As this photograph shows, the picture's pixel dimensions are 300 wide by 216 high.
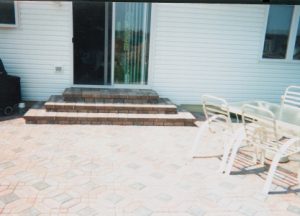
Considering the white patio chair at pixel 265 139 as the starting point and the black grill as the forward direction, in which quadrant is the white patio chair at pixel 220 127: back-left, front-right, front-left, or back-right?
front-right

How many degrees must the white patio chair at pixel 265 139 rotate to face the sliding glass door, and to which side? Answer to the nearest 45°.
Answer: approximately 90° to its left

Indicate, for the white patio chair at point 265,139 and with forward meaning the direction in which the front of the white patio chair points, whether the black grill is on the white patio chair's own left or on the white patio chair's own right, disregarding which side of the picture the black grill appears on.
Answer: on the white patio chair's own left

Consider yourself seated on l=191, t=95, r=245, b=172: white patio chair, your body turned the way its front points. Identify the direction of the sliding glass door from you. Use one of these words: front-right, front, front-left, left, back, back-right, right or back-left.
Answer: left

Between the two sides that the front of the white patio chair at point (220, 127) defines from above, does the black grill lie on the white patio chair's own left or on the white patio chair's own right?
on the white patio chair's own left

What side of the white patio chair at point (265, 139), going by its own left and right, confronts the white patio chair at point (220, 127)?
left

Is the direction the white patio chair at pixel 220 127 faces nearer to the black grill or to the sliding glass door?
the sliding glass door

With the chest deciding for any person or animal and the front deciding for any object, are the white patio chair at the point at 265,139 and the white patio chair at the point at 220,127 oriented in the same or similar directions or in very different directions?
same or similar directions

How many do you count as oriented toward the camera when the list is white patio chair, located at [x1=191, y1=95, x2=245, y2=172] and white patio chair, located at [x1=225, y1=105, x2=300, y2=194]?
0

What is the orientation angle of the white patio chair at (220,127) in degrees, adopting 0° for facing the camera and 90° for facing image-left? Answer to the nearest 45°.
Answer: approximately 225°

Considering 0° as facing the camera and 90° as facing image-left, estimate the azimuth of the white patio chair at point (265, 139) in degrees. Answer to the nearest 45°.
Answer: approximately 225°
